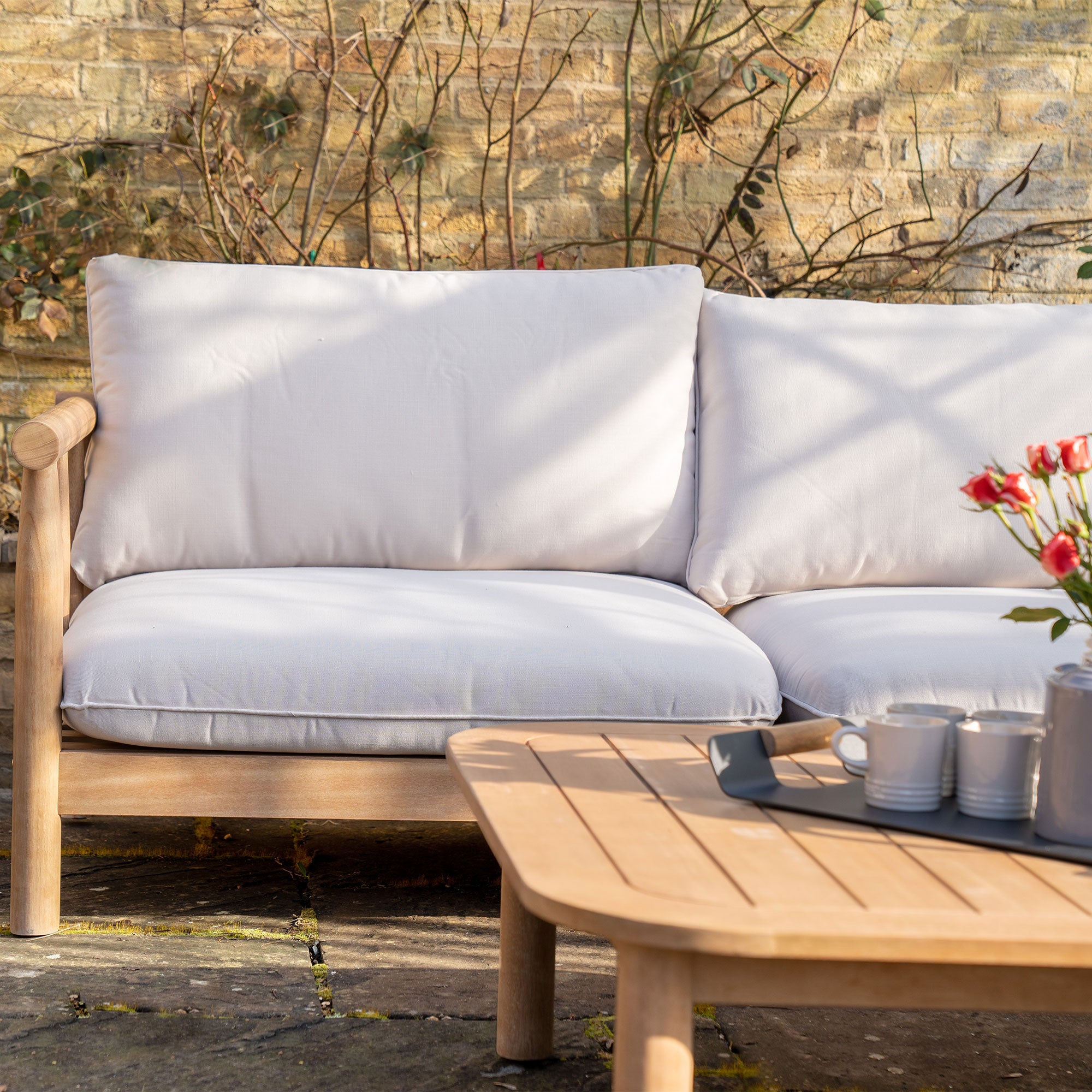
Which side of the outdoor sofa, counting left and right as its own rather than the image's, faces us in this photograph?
front

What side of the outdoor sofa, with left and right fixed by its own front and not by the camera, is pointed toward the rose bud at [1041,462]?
front

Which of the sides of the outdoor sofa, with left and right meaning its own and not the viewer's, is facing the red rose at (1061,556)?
front

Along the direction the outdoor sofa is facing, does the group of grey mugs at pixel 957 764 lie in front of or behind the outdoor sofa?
in front

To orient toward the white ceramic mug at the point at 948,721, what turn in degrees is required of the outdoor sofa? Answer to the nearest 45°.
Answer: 0° — it already faces it

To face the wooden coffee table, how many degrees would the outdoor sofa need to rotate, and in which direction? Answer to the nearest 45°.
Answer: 0° — it already faces it
